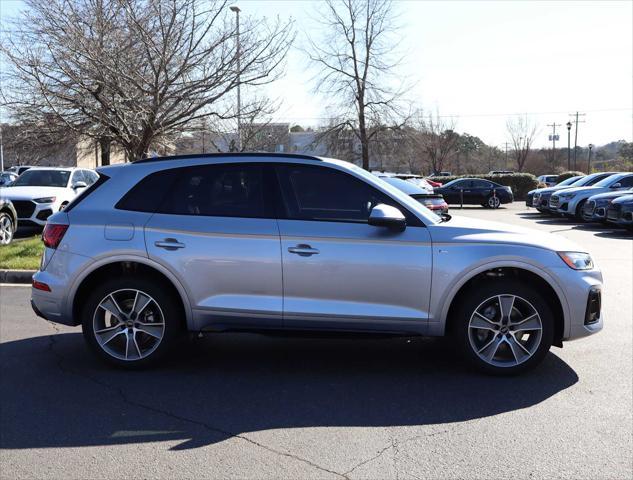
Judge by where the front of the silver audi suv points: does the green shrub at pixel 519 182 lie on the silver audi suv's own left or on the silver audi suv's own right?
on the silver audi suv's own left

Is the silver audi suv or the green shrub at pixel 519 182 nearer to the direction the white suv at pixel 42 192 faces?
the silver audi suv

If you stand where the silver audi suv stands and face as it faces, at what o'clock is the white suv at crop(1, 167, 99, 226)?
The white suv is roughly at 8 o'clock from the silver audi suv.

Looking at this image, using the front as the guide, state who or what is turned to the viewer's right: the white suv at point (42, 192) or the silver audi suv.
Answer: the silver audi suv

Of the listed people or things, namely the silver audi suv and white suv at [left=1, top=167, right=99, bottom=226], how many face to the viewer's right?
1

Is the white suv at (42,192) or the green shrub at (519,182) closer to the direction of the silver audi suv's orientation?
the green shrub

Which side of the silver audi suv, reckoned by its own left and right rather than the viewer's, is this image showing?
right

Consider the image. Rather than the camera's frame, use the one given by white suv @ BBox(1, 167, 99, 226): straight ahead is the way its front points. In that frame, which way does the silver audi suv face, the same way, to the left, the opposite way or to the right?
to the left
